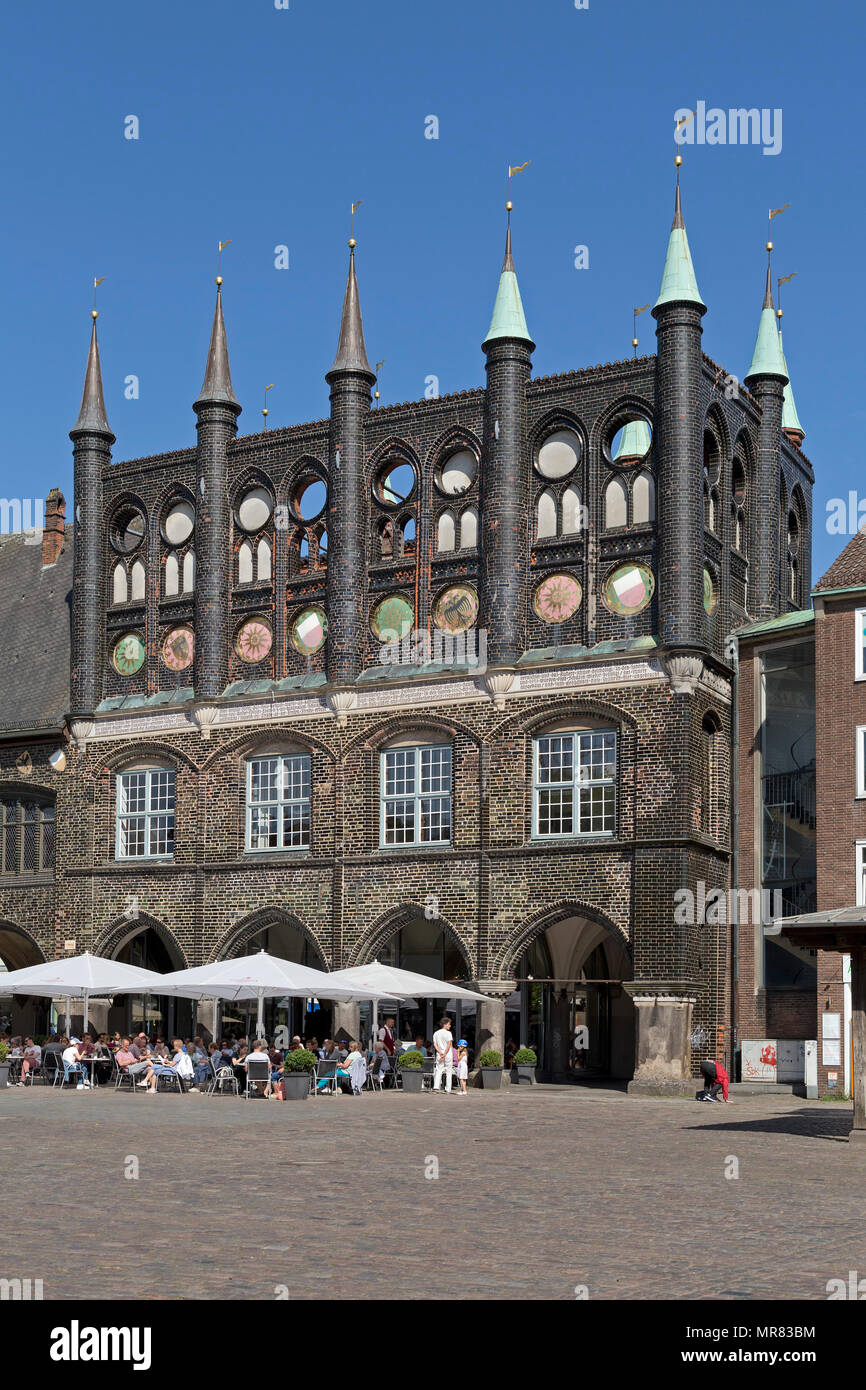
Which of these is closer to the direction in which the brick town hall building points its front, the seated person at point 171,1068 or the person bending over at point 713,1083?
the seated person

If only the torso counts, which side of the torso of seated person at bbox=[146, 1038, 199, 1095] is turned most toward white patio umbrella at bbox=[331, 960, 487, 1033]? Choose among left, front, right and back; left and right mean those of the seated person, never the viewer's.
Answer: back

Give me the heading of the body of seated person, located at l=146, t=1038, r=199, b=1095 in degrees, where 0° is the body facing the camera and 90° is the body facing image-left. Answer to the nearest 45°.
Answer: approximately 90°

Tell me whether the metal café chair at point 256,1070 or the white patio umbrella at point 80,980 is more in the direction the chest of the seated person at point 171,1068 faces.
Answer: the white patio umbrella

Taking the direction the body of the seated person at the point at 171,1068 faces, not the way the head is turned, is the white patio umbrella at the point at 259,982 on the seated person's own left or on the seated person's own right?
on the seated person's own left

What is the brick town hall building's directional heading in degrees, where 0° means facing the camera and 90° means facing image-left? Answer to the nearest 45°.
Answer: approximately 45°
